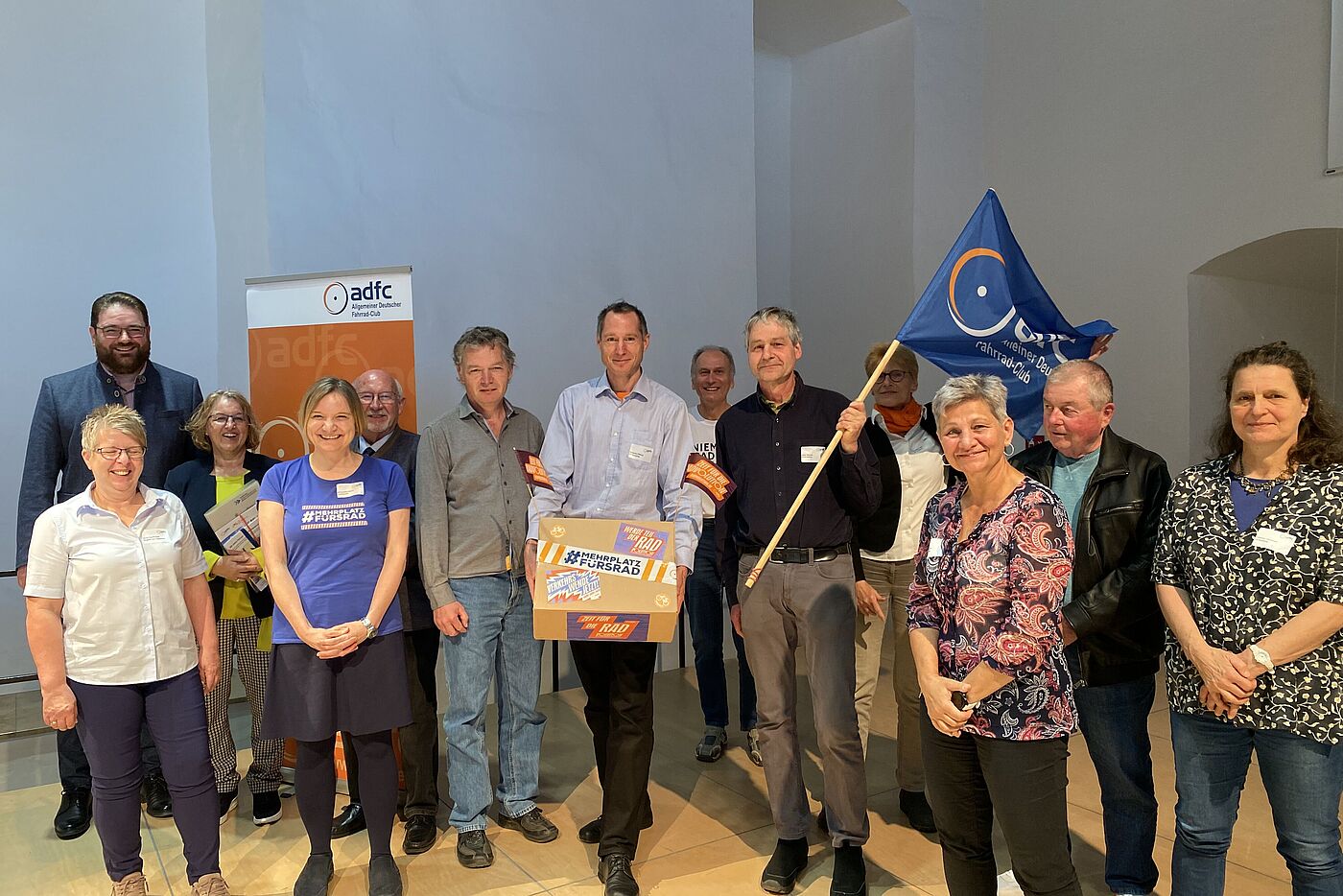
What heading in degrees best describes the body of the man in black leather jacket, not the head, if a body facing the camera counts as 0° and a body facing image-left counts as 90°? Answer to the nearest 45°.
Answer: approximately 45°

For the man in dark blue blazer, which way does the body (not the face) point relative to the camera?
toward the camera

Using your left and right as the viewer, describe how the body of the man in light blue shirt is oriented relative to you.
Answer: facing the viewer

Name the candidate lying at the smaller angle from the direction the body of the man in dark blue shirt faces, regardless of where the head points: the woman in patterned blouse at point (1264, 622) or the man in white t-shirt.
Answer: the woman in patterned blouse

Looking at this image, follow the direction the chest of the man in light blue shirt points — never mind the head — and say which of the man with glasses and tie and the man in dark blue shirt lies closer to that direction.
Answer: the man in dark blue shirt

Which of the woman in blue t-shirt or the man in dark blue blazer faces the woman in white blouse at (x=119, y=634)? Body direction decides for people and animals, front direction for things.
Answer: the man in dark blue blazer

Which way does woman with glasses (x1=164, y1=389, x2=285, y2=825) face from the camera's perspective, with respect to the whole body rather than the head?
toward the camera

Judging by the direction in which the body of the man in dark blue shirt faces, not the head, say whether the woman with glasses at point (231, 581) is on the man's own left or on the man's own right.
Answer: on the man's own right

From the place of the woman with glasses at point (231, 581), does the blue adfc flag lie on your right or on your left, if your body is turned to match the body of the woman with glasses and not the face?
on your left
